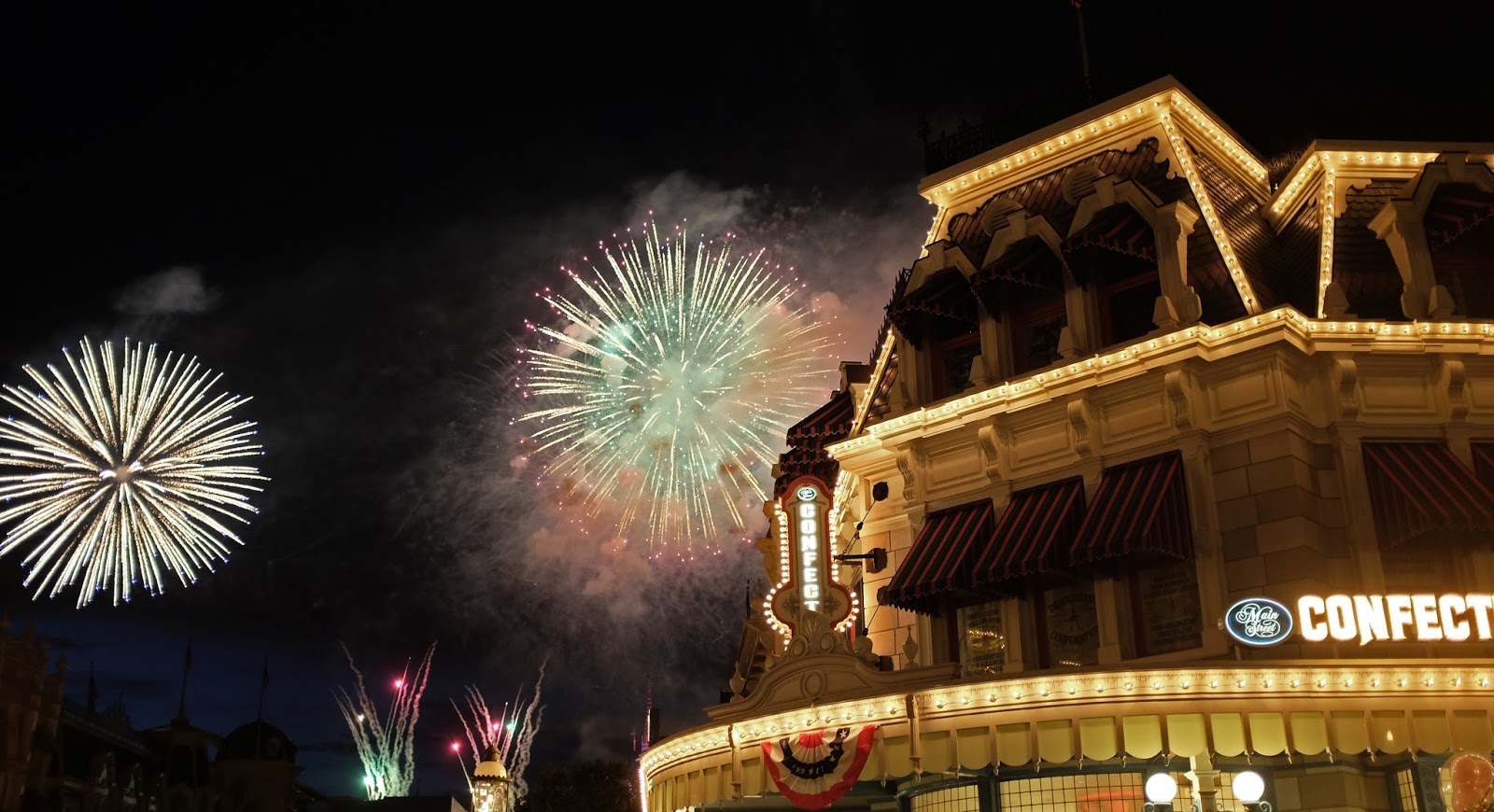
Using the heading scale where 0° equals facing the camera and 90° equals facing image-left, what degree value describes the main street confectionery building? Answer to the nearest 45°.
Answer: approximately 45°
